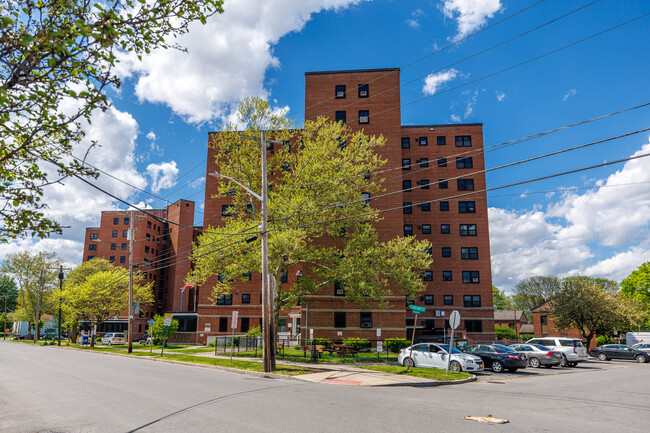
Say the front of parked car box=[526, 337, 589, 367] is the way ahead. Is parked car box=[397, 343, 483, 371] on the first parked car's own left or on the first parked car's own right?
on the first parked car's own left

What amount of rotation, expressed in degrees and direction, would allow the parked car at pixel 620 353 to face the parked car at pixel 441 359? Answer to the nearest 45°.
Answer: approximately 90° to its right

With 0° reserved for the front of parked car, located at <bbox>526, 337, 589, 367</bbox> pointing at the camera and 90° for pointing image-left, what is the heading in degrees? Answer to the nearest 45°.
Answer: approximately 135°

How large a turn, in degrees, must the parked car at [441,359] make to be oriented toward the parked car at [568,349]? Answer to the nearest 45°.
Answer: approximately 90° to its left
